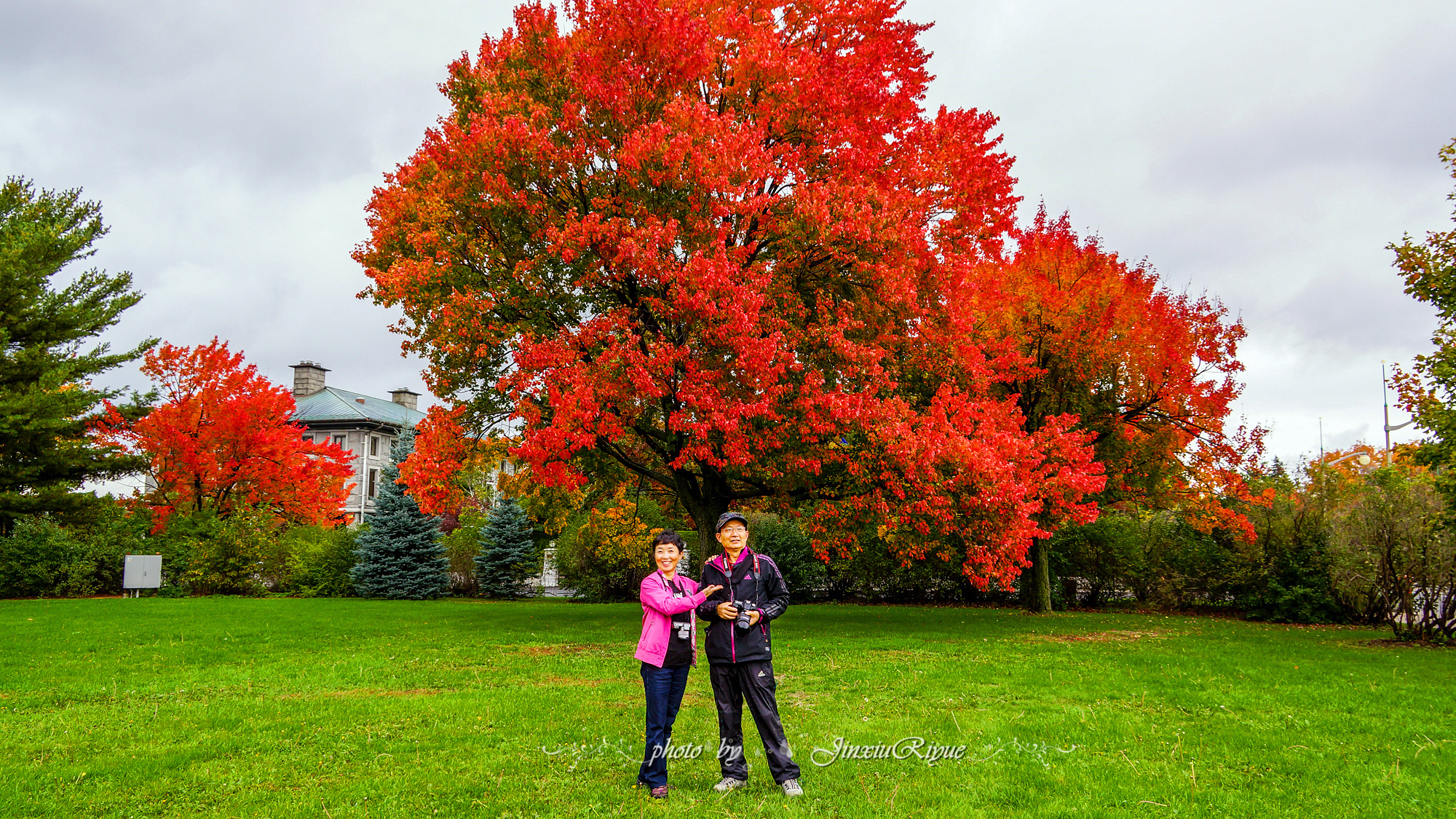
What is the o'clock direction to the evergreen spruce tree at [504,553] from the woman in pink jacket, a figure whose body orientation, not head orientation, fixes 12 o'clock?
The evergreen spruce tree is roughly at 7 o'clock from the woman in pink jacket.

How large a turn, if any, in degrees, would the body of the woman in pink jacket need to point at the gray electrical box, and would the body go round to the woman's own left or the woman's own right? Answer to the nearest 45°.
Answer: approximately 180°

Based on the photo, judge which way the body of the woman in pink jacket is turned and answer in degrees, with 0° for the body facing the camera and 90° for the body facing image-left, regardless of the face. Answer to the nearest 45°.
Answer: approximately 315°

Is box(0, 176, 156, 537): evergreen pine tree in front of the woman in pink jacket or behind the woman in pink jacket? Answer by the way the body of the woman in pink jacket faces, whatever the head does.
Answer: behind

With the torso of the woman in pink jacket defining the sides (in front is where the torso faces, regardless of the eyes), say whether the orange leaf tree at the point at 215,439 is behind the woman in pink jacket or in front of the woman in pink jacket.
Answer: behind

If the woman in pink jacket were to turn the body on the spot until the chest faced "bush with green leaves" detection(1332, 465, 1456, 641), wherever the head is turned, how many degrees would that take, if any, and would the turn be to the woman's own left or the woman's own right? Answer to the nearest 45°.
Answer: approximately 90° to the woman's own left

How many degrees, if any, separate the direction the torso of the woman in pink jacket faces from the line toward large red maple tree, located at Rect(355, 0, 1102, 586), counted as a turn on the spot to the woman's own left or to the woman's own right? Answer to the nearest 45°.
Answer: approximately 135° to the woman's own left

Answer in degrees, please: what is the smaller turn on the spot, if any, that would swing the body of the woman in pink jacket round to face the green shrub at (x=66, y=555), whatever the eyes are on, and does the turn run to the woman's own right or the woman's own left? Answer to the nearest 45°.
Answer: approximately 180°

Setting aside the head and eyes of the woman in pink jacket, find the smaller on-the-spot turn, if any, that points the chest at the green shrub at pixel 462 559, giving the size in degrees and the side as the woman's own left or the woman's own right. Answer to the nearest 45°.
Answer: approximately 135° to the woman's own left

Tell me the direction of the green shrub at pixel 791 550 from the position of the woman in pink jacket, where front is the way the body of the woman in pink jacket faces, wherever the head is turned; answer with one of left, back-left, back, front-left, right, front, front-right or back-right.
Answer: back-left

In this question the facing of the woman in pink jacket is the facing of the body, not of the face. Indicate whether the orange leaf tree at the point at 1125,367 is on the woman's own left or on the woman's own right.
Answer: on the woman's own left
